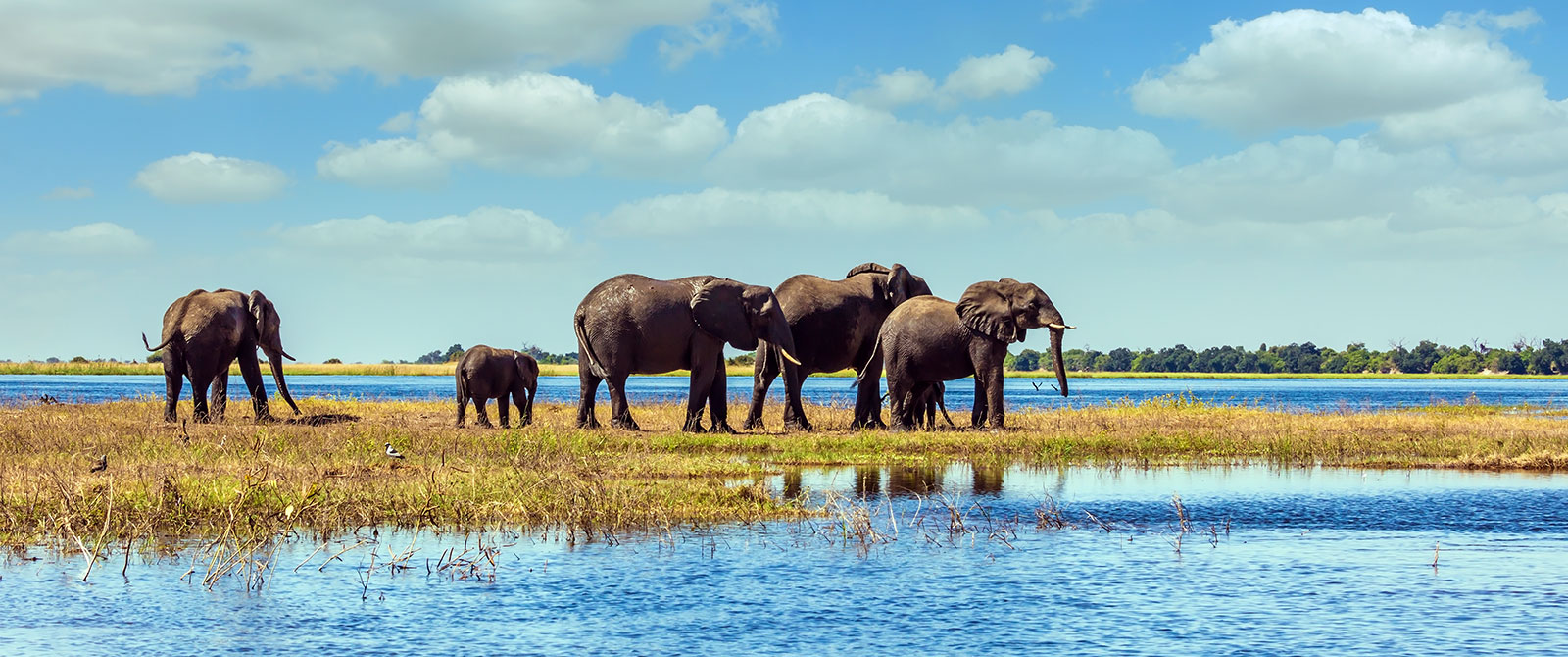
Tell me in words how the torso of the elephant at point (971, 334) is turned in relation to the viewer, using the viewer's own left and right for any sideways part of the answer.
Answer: facing to the right of the viewer

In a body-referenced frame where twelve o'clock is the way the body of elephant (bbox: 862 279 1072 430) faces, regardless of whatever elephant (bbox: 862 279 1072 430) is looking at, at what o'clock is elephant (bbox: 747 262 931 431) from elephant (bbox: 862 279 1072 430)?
elephant (bbox: 747 262 931 431) is roughly at 7 o'clock from elephant (bbox: 862 279 1072 430).

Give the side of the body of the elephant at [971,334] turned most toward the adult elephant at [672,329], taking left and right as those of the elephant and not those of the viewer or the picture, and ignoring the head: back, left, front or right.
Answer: back

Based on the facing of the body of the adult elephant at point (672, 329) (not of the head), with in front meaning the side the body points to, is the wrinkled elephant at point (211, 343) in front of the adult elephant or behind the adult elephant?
behind

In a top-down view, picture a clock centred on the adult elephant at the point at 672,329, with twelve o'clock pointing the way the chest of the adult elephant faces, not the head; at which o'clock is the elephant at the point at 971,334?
The elephant is roughly at 12 o'clock from the adult elephant.

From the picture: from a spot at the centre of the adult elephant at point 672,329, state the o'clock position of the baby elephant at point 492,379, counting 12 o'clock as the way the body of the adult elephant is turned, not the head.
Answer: The baby elephant is roughly at 7 o'clock from the adult elephant.

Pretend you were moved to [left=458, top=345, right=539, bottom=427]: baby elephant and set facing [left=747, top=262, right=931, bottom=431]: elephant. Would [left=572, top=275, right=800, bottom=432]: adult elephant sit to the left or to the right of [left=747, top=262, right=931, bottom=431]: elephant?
right

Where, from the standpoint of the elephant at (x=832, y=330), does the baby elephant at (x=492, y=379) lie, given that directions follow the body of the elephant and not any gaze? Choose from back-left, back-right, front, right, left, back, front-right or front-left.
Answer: back

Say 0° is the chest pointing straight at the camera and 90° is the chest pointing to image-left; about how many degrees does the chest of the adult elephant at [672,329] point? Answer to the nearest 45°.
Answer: approximately 270°

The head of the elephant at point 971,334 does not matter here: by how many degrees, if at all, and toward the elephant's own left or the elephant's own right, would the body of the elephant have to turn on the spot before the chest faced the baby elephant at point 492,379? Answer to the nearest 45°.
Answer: approximately 180°

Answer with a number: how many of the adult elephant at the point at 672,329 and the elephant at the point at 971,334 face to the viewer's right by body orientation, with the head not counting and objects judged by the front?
2

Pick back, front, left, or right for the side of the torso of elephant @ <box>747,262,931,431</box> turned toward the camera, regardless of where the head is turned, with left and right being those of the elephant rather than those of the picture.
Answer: right
